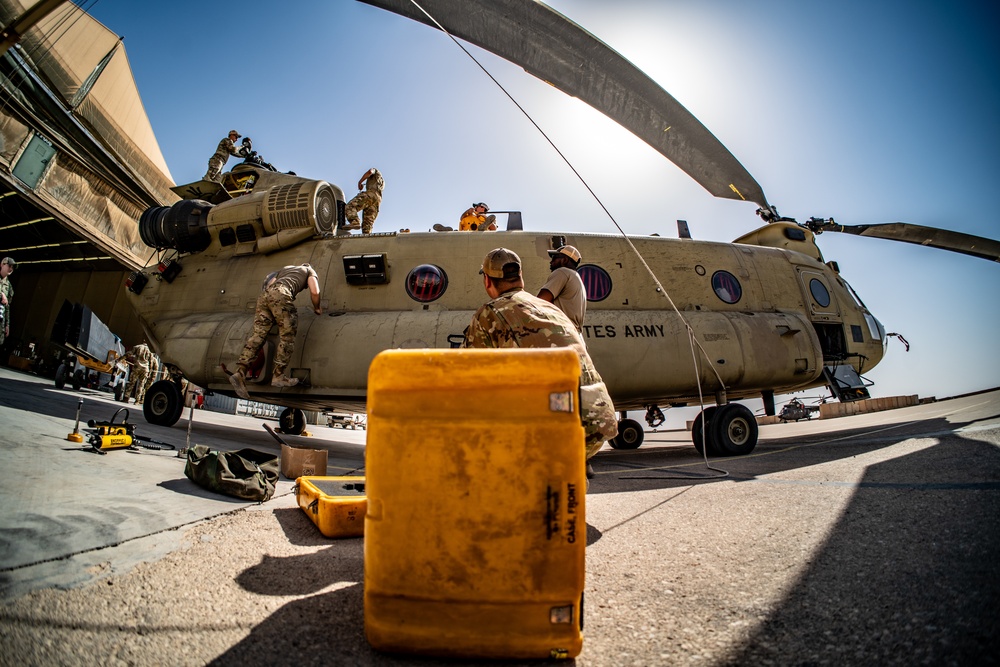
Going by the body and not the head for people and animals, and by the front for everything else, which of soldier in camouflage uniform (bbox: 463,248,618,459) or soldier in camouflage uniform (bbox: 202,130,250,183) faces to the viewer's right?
soldier in camouflage uniform (bbox: 202,130,250,183)

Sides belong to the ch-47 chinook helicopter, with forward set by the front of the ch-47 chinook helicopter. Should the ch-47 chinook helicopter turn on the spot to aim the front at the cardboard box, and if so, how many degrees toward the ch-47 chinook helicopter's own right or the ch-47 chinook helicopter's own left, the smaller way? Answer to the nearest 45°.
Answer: approximately 135° to the ch-47 chinook helicopter's own right

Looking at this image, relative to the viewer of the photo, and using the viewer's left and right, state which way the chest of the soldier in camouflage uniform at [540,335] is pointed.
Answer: facing away from the viewer and to the left of the viewer

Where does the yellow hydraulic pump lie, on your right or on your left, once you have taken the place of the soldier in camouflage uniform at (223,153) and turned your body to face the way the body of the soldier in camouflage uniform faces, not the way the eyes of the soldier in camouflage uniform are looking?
on your right

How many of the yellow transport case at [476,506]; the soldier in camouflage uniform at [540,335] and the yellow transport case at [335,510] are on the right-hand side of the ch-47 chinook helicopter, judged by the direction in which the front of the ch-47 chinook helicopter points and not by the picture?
3

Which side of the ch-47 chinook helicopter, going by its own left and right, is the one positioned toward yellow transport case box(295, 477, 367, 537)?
right

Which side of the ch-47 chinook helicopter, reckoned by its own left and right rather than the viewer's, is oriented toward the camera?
right

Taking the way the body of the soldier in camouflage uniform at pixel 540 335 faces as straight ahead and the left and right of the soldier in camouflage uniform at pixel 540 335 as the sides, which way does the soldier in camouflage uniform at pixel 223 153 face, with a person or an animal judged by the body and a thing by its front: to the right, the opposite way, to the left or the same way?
to the right

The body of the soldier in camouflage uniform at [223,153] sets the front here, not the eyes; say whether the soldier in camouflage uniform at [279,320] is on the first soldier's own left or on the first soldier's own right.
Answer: on the first soldier's own right

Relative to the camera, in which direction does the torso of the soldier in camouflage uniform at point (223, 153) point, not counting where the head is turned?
to the viewer's right

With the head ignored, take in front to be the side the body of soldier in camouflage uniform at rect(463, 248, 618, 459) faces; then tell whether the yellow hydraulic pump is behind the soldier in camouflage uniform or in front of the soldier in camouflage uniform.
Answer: in front
